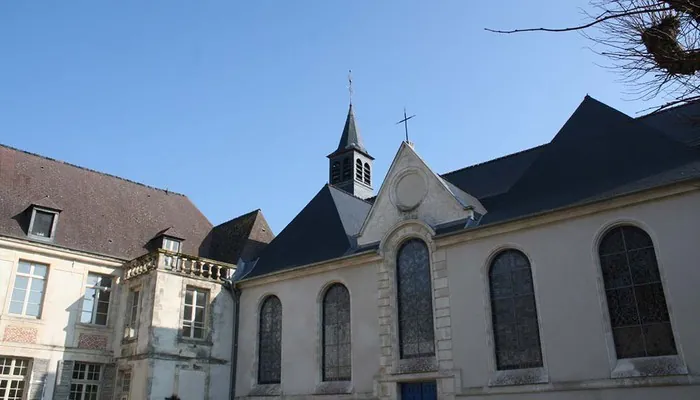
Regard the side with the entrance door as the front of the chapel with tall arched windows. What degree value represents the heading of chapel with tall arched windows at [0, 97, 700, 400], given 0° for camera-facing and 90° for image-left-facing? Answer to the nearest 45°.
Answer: approximately 45°

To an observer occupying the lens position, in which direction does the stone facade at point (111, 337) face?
facing the viewer and to the right of the viewer
